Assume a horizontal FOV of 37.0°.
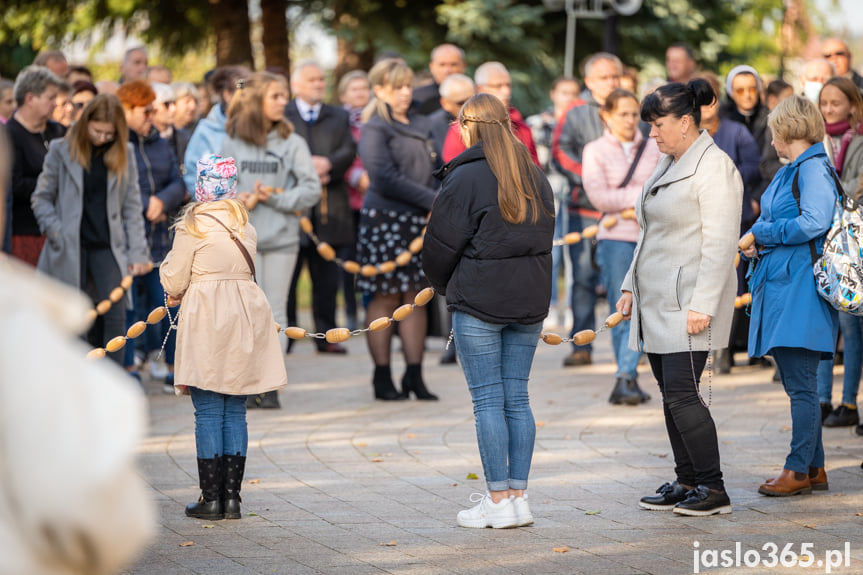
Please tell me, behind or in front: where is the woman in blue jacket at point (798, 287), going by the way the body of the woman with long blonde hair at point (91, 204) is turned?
in front

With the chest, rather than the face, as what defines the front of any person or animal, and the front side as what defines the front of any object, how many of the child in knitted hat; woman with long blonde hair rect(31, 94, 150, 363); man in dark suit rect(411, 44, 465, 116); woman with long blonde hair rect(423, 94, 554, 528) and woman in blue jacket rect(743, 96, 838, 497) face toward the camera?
2

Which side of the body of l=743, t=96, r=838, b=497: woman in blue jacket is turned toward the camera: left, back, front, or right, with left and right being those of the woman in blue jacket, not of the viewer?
left

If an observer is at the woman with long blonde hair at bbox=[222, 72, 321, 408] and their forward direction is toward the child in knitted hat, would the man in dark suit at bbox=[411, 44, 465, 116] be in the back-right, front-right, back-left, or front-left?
back-left

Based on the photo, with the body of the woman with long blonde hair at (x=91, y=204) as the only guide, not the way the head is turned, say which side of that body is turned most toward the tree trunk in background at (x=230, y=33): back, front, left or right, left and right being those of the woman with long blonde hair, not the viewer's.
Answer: back

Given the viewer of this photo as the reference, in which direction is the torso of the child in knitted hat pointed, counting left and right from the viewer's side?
facing away from the viewer and to the left of the viewer

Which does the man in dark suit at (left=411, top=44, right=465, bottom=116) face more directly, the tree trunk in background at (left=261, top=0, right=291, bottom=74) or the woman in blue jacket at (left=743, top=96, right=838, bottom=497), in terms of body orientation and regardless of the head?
the woman in blue jacket

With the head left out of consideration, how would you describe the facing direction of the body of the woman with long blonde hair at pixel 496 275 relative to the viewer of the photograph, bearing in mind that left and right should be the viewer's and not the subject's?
facing away from the viewer and to the left of the viewer

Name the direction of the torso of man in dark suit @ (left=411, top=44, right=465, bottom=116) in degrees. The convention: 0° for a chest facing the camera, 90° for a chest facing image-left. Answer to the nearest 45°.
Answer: approximately 0°

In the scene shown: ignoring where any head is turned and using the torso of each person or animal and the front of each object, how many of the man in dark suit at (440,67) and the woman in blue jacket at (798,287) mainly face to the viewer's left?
1

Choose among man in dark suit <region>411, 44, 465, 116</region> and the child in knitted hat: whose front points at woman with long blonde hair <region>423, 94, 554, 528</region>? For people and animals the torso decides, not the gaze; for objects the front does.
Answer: the man in dark suit

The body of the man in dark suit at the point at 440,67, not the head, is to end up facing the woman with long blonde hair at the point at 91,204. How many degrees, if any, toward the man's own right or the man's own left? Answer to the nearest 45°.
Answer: approximately 45° to the man's own right

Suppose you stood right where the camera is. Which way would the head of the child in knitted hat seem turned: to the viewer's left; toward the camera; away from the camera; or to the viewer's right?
away from the camera

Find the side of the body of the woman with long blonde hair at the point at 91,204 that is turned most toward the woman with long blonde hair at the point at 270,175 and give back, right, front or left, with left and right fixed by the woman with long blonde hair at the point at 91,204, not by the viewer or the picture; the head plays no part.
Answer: left
